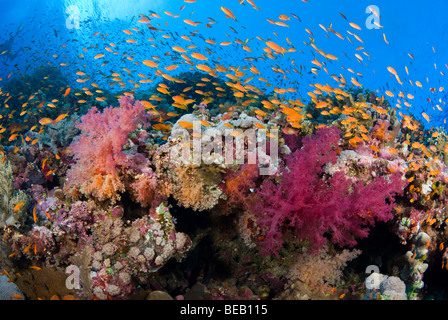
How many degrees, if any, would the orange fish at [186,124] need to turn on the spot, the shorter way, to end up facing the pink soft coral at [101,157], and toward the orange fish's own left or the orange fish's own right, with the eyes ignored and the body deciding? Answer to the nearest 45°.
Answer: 0° — it already faces it

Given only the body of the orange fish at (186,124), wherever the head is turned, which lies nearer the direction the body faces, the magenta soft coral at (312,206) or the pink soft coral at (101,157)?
the pink soft coral

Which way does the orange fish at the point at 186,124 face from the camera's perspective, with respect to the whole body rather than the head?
to the viewer's left

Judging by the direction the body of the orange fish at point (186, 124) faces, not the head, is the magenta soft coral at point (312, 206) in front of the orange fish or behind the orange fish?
behind
